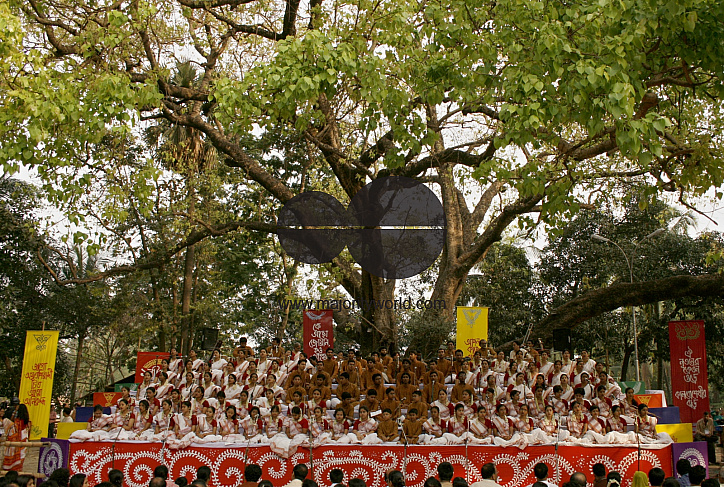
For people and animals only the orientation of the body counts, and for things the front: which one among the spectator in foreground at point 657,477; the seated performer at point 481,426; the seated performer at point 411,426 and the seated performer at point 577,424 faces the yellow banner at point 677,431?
the spectator in foreground

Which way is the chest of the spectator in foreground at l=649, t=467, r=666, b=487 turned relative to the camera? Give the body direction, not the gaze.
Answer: away from the camera

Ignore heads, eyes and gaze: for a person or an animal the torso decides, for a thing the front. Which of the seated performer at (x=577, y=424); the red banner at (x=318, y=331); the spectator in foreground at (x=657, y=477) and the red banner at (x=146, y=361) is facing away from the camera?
the spectator in foreground

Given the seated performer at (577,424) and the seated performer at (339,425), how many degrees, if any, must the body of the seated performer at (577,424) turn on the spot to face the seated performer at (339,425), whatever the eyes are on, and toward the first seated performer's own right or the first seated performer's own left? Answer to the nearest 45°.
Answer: approximately 90° to the first seated performer's own right

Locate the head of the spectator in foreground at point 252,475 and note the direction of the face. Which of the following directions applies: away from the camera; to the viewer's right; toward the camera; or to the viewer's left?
away from the camera

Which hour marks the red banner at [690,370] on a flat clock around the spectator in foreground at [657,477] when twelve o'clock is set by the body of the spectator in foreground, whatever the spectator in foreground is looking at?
The red banner is roughly at 12 o'clock from the spectator in foreground.

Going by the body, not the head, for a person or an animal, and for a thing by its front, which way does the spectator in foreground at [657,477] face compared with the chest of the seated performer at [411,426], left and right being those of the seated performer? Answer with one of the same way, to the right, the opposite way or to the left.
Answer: the opposite way

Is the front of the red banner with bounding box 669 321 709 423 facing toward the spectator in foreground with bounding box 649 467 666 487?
yes

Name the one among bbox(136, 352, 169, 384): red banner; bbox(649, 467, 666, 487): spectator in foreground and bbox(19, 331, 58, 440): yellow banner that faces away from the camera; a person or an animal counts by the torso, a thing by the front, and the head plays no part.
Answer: the spectator in foreground

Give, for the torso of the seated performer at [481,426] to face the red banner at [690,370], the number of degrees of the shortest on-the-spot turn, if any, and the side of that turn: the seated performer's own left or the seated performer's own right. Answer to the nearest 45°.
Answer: approximately 135° to the seated performer's own left

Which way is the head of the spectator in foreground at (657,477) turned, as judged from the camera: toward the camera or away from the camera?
away from the camera

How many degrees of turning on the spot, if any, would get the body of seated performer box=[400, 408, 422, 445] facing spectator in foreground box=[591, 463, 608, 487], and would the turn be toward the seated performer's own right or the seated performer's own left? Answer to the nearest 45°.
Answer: approximately 45° to the seated performer's own left

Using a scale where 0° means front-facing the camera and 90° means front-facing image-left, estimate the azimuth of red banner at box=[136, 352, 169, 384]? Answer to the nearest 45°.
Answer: approximately 0°

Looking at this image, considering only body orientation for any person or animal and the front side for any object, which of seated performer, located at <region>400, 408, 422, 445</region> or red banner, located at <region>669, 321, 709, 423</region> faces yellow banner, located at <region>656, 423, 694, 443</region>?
the red banner

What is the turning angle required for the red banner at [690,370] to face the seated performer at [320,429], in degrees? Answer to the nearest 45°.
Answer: approximately 45° to its right
